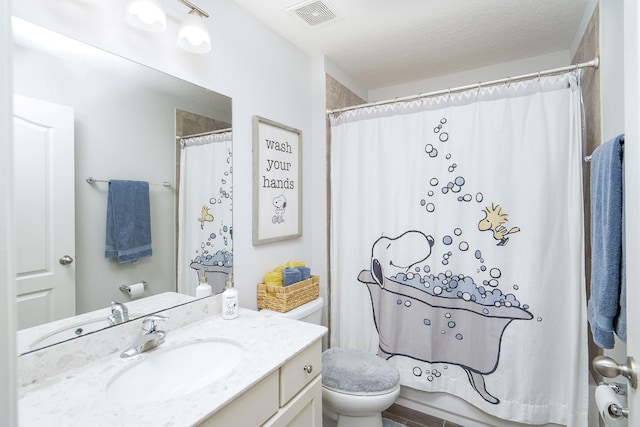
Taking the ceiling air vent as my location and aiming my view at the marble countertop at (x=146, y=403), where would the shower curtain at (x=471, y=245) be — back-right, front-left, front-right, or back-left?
back-left

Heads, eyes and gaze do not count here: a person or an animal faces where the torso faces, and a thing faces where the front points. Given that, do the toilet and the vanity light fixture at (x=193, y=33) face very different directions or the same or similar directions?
same or similar directions

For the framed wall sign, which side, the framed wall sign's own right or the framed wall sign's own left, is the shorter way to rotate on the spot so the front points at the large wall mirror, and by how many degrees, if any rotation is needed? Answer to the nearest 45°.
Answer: approximately 90° to the framed wall sign's own right

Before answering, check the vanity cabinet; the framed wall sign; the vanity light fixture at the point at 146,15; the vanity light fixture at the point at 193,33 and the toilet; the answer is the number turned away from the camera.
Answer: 0

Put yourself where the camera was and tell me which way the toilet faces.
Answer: facing the viewer and to the right of the viewer

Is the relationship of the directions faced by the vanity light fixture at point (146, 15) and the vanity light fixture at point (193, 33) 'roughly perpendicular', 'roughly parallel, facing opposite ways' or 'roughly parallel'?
roughly parallel

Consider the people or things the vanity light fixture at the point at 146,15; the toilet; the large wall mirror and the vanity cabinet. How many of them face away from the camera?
0

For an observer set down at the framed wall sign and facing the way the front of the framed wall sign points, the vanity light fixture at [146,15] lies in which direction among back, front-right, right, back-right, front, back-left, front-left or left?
right

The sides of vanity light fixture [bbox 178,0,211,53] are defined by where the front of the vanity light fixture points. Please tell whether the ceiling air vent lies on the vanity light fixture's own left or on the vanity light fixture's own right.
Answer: on the vanity light fixture's own left

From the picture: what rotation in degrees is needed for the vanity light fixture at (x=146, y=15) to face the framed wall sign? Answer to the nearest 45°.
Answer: approximately 90° to its left
